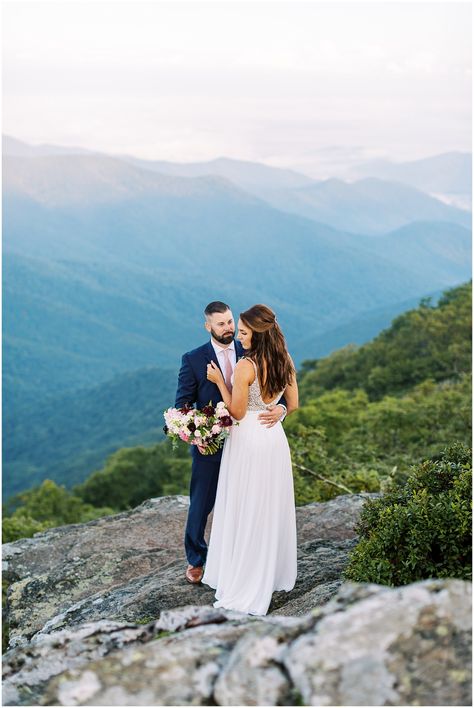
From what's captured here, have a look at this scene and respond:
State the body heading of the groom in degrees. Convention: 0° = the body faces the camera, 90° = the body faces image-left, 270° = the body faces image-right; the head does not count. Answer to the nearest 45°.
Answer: approximately 315°

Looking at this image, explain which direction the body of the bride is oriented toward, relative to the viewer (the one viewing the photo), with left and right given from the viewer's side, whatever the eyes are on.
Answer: facing away from the viewer and to the left of the viewer

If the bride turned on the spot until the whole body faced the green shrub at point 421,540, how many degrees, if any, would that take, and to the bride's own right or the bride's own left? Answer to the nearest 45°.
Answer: approximately 180°

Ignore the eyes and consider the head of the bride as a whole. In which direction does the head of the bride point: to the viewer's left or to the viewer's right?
to the viewer's left

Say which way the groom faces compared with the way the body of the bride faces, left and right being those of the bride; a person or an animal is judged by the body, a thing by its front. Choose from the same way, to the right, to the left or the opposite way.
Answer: the opposite way
